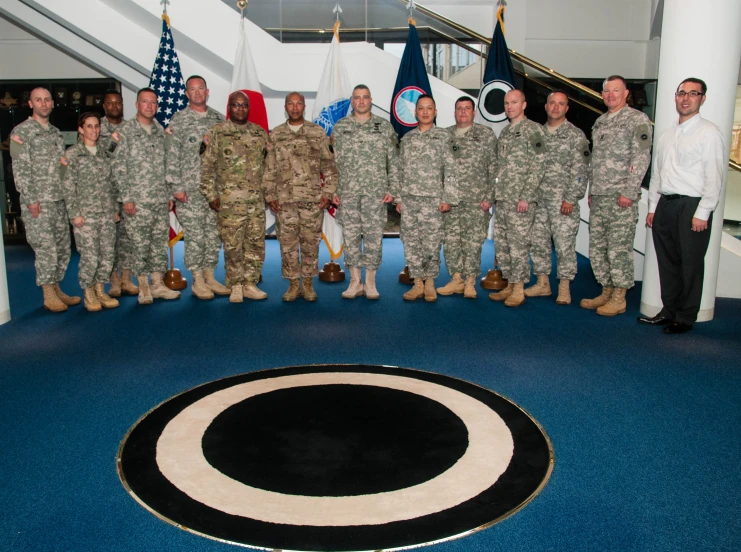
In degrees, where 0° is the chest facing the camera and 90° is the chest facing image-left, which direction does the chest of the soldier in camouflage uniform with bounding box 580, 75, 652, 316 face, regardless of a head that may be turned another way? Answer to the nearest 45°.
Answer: approximately 45°

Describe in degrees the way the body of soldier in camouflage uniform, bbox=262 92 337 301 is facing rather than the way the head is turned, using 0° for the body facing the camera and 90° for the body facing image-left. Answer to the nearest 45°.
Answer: approximately 0°

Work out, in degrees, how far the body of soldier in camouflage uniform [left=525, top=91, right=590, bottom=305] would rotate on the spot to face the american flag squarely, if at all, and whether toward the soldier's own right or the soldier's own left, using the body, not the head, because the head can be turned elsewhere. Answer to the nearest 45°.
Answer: approximately 45° to the soldier's own right

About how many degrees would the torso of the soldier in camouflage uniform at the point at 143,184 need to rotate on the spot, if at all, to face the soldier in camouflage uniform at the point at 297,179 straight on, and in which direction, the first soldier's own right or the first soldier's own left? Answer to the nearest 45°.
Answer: approximately 45° to the first soldier's own left

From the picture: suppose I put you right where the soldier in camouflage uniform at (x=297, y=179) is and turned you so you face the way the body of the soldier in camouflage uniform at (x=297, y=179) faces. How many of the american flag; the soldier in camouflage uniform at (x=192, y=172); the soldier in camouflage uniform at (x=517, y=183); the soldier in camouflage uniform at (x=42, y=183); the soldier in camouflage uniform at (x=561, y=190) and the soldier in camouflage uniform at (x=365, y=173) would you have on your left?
3

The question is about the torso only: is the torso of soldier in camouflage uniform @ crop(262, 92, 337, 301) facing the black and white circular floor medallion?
yes
